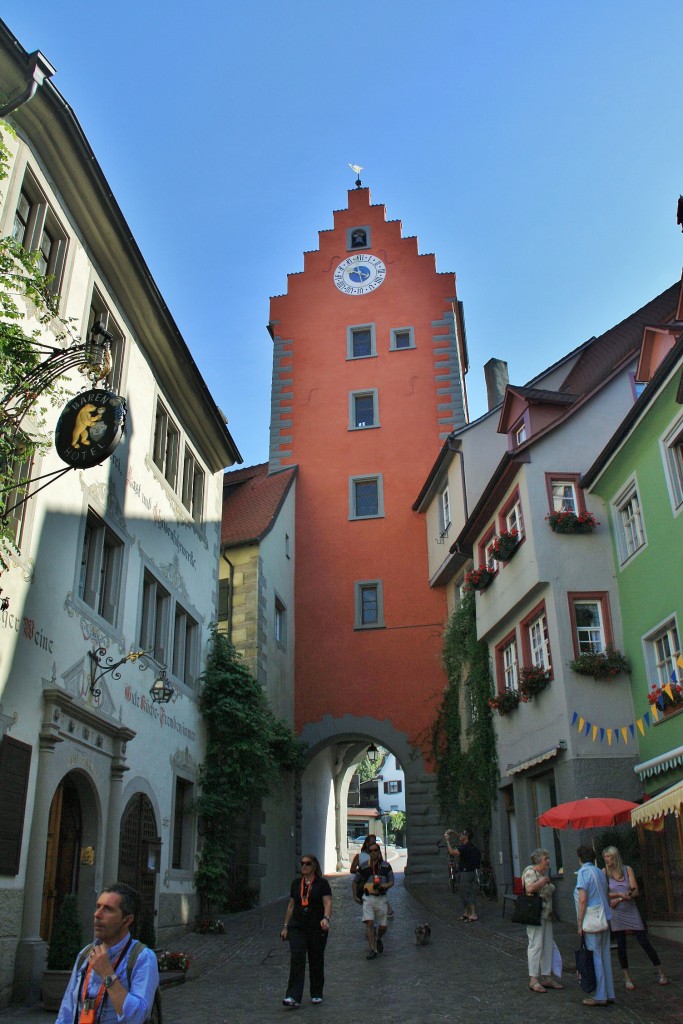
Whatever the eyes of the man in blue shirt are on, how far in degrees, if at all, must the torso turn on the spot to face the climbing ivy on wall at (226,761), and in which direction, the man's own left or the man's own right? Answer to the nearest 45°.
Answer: approximately 135° to the man's own right

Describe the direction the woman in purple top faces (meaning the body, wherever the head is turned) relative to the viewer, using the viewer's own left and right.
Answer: facing the viewer and to the left of the viewer

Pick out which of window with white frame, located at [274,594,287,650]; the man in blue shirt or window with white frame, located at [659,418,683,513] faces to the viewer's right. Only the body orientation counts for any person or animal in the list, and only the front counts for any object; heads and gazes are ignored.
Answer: window with white frame, located at [274,594,287,650]

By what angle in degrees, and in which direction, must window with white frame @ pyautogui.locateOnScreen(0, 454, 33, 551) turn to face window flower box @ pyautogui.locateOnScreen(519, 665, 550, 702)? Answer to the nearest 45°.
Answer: approximately 90° to its left

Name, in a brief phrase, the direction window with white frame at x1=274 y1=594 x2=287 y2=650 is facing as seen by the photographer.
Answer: facing to the right of the viewer

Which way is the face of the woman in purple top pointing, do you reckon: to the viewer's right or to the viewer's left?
to the viewer's left

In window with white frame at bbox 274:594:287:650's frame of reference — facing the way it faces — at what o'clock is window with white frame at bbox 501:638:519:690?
window with white frame at bbox 501:638:519:690 is roughly at 2 o'clock from window with white frame at bbox 274:594:287:650.

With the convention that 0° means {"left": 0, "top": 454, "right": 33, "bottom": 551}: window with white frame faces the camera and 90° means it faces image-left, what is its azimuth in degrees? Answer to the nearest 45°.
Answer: approximately 315°

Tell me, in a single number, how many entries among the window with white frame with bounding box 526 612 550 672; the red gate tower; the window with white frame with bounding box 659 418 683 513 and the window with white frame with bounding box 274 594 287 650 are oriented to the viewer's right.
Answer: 1

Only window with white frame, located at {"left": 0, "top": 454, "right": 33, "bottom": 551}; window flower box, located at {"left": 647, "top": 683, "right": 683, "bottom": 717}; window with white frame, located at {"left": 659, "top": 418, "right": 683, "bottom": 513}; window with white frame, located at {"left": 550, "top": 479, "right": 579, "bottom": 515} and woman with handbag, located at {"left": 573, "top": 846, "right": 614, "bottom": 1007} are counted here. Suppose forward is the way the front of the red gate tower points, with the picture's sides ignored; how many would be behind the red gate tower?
0

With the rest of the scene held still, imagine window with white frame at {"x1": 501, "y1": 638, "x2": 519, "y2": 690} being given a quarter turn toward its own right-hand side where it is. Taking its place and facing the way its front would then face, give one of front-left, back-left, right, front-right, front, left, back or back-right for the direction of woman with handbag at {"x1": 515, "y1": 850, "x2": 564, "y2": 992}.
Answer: back-left

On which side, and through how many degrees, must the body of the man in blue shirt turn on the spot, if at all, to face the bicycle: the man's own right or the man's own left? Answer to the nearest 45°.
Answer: approximately 180°

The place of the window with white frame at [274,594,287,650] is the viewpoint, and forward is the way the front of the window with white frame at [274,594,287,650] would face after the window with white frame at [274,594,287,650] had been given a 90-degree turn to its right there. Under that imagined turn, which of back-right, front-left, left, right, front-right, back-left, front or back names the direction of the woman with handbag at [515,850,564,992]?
front

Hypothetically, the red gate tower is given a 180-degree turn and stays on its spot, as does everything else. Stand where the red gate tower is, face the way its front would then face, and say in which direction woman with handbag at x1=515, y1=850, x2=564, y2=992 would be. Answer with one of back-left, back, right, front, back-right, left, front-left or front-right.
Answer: back

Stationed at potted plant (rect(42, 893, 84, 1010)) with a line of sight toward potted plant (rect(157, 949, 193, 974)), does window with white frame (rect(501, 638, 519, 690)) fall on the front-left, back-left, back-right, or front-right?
front-right

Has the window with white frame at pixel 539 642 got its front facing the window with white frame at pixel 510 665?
no

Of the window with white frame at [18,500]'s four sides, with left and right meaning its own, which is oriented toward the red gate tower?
left

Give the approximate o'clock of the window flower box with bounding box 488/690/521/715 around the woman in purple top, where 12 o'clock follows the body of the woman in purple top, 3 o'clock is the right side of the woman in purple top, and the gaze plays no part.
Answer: The window flower box is roughly at 4 o'clock from the woman in purple top.

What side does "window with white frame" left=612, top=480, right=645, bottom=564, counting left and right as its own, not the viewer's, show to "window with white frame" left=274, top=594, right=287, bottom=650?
right
